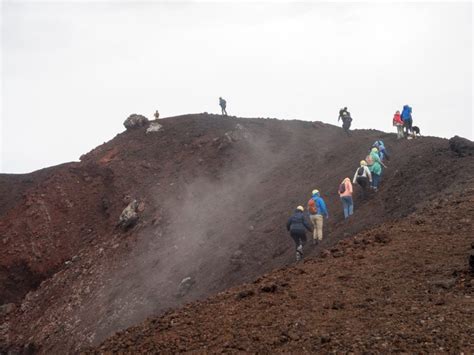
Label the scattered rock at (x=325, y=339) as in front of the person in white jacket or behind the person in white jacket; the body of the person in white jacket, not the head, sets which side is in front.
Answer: behind

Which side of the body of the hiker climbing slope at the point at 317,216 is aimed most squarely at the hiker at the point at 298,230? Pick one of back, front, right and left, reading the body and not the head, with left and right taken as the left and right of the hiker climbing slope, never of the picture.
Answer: back

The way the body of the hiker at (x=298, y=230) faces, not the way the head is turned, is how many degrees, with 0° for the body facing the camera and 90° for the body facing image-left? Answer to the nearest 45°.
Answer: approximately 180°

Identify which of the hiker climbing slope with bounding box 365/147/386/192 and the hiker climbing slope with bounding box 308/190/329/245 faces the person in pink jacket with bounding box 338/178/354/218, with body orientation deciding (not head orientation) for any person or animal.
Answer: the hiker climbing slope with bounding box 308/190/329/245

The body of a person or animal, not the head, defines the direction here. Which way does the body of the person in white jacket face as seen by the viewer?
away from the camera

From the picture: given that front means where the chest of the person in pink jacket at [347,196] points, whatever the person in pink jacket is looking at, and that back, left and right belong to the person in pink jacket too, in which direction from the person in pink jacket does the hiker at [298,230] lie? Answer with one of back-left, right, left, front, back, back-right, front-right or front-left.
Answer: back

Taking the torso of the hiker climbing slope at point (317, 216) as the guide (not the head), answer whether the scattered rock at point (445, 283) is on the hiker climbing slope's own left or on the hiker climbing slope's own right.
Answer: on the hiker climbing slope's own right

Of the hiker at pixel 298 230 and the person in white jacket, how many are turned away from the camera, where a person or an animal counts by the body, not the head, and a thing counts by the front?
2

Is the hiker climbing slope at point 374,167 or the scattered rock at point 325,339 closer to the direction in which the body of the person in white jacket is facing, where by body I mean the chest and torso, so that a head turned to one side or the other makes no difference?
the hiker climbing slope

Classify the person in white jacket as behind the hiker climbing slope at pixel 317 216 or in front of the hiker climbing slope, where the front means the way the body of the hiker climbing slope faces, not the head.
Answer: in front

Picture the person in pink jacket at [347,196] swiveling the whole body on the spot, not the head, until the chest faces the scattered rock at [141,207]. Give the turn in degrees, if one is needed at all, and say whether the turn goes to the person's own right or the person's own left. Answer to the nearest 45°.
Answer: approximately 90° to the person's own left

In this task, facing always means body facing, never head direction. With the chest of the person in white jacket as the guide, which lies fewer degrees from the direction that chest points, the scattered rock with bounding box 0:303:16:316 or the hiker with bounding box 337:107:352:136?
the hiker

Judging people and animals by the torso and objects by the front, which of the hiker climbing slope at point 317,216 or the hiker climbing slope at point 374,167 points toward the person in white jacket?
the hiker climbing slope at point 317,216

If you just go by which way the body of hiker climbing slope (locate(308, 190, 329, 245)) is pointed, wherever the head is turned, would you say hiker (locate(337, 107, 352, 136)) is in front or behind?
in front

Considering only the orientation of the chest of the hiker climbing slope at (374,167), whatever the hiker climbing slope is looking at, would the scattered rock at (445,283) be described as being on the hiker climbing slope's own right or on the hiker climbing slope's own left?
on the hiker climbing slope's own right
